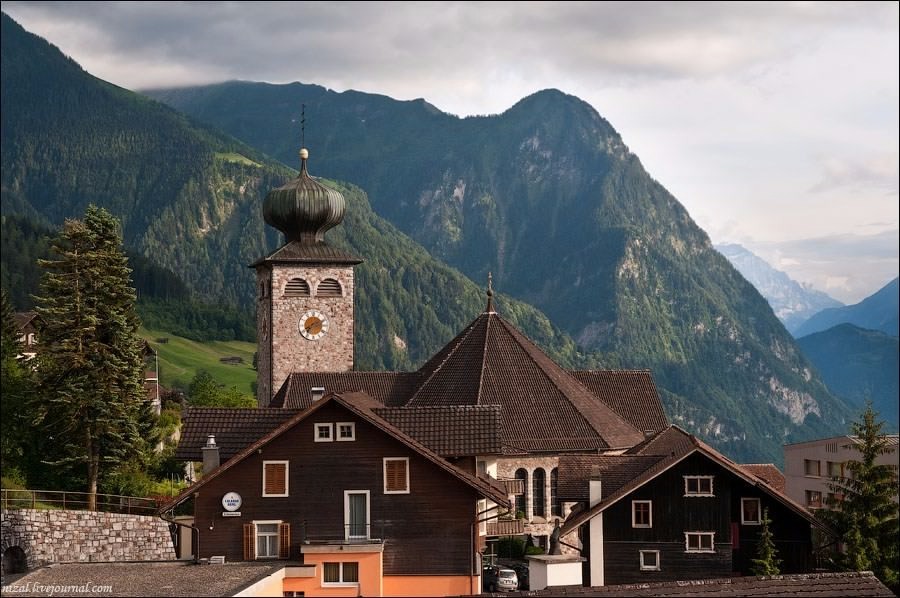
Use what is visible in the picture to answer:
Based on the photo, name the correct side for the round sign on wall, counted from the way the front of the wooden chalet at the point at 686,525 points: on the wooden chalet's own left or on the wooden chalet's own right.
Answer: on the wooden chalet's own right

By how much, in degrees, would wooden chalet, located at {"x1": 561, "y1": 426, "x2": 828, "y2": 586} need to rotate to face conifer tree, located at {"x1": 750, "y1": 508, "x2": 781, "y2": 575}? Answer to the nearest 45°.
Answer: approximately 45° to its left

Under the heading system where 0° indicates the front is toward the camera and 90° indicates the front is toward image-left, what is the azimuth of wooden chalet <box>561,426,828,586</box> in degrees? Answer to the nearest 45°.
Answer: approximately 0°

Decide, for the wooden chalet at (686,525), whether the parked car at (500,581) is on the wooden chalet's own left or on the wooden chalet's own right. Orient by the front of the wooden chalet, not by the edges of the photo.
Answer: on the wooden chalet's own right

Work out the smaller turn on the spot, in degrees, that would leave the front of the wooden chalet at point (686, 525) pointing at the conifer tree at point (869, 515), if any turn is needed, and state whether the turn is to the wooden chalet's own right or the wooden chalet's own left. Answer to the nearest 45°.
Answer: approximately 90° to the wooden chalet's own left
